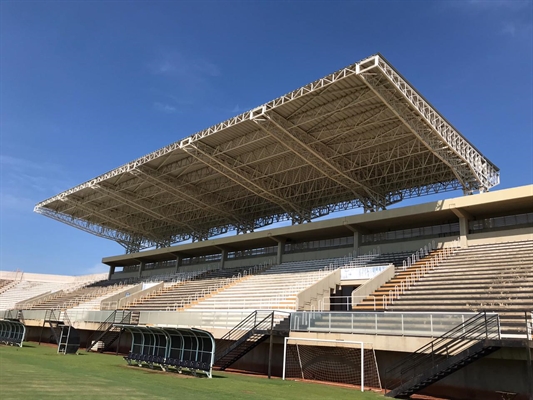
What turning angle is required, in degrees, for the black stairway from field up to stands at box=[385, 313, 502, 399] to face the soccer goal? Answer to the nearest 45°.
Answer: approximately 45° to its right

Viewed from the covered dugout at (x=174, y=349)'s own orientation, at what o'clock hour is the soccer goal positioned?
The soccer goal is roughly at 8 o'clock from the covered dugout.

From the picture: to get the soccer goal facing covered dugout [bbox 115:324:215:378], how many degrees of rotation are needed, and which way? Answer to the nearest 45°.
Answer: approximately 45° to its right

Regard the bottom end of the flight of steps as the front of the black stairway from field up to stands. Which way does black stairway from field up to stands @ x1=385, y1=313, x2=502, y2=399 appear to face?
to the viewer's left

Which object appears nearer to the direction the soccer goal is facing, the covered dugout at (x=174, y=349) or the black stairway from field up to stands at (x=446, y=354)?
the covered dugout

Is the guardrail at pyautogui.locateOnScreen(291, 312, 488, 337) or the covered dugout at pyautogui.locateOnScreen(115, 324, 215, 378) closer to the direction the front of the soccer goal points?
the covered dugout

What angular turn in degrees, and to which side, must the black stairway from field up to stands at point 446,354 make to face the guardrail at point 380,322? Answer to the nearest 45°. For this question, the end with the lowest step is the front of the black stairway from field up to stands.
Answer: approximately 45° to its right

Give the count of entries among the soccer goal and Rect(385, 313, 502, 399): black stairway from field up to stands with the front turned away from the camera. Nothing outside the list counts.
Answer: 0

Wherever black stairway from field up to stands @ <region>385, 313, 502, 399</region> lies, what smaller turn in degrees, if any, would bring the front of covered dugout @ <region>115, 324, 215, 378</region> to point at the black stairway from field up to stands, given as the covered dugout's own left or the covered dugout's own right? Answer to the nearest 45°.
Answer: approximately 90° to the covered dugout's own left
